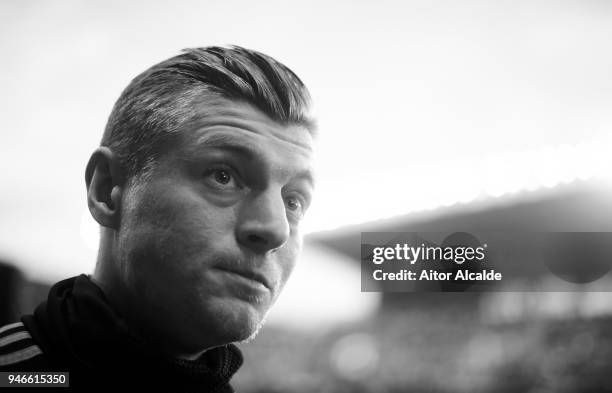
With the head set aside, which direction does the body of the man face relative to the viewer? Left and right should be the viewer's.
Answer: facing the viewer and to the right of the viewer

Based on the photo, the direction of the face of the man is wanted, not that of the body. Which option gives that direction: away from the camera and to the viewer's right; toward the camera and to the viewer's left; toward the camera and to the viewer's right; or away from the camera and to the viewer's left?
toward the camera and to the viewer's right
